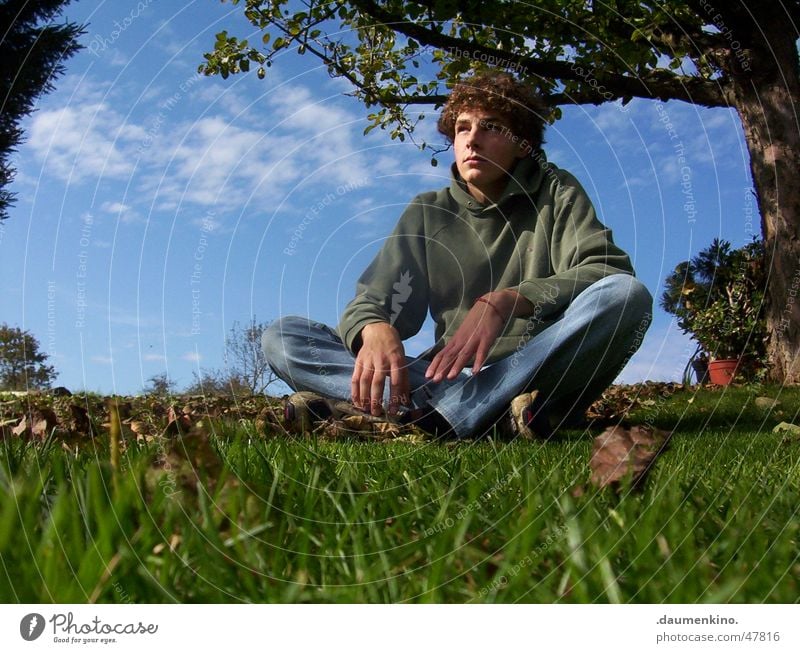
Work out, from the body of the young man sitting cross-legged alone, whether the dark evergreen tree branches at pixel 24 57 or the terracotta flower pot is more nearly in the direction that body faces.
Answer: the dark evergreen tree branches

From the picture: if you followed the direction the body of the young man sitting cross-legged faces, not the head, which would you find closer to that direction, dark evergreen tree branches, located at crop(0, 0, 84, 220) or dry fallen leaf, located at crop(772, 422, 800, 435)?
the dark evergreen tree branches

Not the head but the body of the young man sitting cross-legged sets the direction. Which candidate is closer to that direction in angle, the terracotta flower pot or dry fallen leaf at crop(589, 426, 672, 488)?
the dry fallen leaf

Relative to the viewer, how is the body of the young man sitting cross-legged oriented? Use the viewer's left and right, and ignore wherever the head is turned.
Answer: facing the viewer and to the left of the viewer

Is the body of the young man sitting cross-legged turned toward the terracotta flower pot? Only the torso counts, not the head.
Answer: no

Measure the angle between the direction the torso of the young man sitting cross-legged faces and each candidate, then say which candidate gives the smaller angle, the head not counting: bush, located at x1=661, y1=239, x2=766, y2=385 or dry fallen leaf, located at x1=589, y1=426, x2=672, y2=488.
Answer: the dry fallen leaf

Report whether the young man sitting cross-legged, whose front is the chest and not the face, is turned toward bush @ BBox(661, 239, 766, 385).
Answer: no

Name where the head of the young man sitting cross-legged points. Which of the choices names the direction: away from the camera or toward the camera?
toward the camera

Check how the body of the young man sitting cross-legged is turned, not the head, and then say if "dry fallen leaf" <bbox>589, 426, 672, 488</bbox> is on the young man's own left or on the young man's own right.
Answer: on the young man's own left
